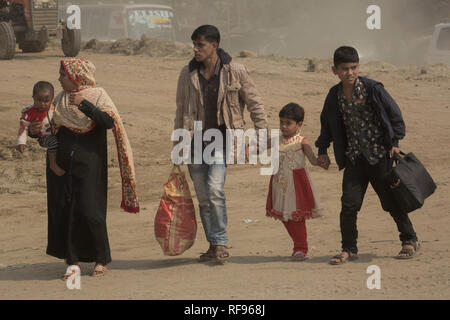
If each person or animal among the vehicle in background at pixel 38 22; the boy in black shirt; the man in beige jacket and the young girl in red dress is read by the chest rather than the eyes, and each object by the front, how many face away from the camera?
0

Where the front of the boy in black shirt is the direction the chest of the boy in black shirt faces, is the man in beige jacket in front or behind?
in front

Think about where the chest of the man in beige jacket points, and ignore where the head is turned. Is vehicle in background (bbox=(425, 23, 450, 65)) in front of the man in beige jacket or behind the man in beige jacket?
behind

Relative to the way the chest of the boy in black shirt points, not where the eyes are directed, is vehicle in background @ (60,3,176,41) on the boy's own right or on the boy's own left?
on the boy's own right

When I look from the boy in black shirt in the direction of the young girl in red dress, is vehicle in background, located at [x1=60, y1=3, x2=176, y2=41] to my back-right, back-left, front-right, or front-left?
front-right

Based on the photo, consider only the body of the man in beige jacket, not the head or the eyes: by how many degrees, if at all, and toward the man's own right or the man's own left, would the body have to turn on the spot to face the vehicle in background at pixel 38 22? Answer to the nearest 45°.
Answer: approximately 135° to the man's own right

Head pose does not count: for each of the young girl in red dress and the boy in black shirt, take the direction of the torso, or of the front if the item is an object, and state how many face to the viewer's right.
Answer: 0

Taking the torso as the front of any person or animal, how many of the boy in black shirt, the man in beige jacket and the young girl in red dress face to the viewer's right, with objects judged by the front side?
0

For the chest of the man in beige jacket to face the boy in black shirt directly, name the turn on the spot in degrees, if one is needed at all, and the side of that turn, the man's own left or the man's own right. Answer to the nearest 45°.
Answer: approximately 135° to the man's own left

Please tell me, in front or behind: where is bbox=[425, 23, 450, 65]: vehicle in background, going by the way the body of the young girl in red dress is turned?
behind

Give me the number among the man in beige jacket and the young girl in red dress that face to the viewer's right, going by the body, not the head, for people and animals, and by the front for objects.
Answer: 0

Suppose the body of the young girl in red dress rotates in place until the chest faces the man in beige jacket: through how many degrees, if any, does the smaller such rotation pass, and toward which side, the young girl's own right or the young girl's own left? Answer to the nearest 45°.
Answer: approximately 45° to the young girl's own right
